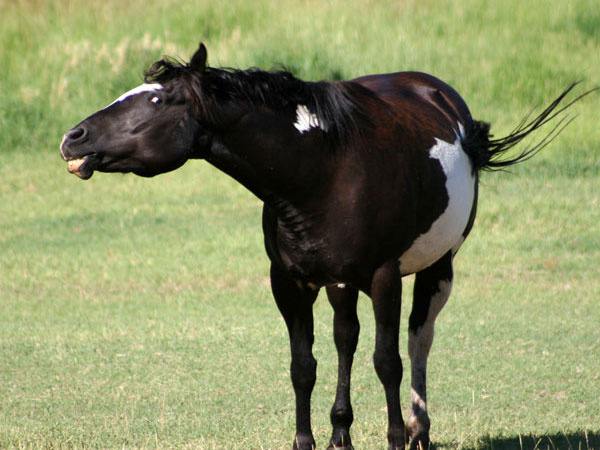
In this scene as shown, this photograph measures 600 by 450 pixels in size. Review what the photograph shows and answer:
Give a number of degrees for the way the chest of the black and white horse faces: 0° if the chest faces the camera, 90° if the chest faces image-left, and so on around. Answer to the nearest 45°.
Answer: approximately 45°
